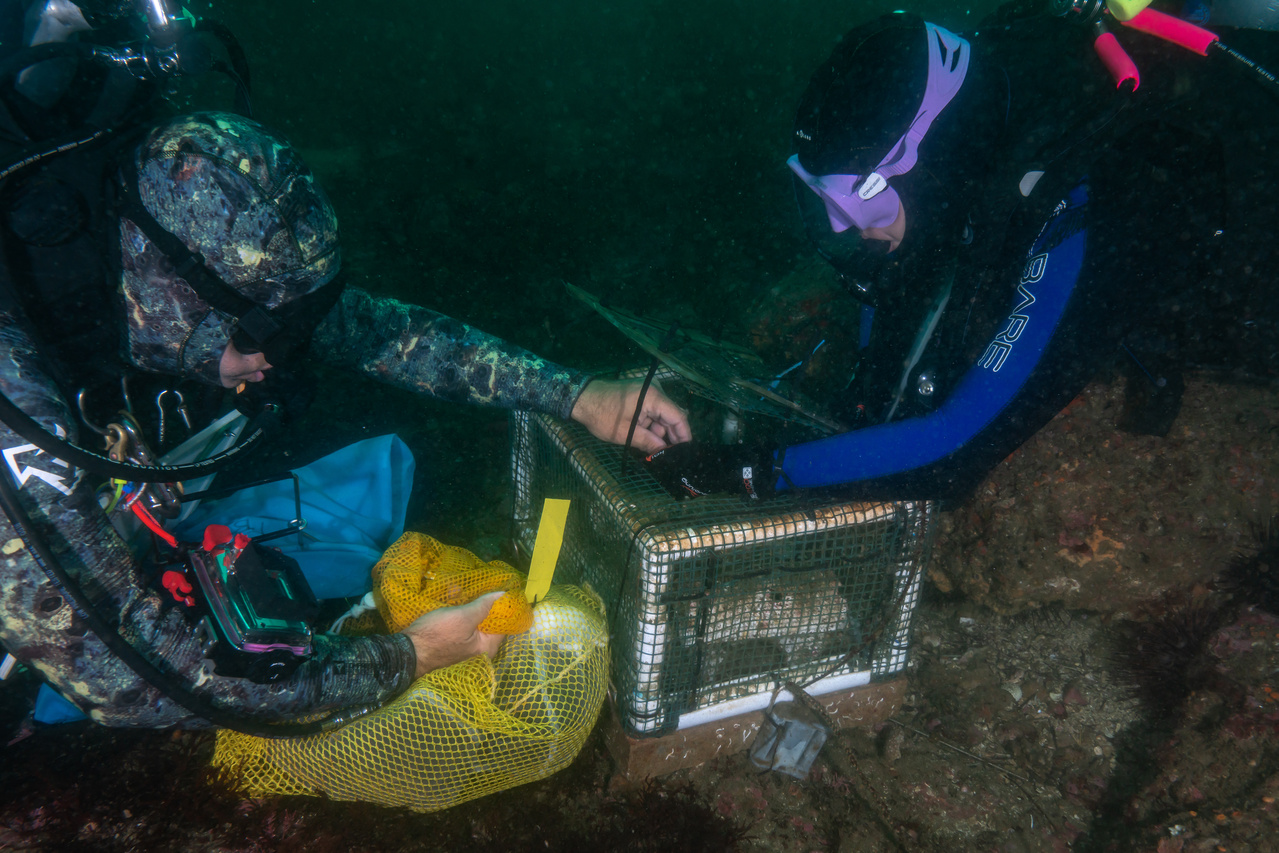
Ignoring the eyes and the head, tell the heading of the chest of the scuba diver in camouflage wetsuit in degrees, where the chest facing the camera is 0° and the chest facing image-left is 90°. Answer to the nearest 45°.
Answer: approximately 270°

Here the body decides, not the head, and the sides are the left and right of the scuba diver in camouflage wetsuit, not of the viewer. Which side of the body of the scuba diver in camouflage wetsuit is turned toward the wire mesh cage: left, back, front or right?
front

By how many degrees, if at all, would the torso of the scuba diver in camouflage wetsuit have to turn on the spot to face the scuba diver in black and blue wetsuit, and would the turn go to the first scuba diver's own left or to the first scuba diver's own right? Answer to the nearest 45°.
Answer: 0° — they already face them
